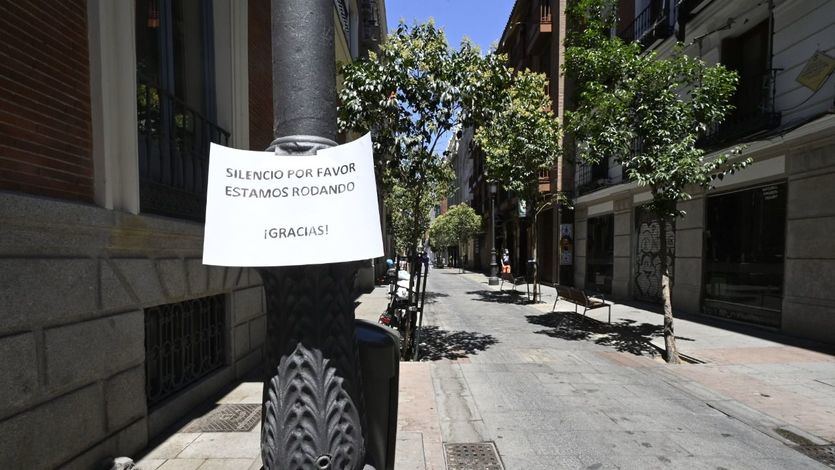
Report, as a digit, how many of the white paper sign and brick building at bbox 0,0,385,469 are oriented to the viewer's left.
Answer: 0

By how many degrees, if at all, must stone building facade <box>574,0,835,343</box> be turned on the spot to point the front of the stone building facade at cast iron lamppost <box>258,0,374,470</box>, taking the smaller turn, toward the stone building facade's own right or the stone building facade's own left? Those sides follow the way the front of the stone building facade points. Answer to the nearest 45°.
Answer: approximately 45° to the stone building facade's own left

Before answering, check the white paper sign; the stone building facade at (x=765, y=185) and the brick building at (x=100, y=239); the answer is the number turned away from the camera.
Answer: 0

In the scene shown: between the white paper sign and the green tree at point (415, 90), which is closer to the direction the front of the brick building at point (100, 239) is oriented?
the white paper sign

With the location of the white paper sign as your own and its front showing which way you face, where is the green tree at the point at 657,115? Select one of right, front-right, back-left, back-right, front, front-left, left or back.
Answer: back-left

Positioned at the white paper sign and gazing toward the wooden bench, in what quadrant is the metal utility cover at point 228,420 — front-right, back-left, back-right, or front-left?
front-left

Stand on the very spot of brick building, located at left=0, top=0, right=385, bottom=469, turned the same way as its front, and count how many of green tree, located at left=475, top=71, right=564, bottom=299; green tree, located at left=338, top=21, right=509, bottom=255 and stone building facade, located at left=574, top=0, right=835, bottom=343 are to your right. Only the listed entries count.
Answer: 0

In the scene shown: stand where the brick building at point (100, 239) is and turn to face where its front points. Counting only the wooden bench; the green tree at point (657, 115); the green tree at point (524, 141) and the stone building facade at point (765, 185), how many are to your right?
0

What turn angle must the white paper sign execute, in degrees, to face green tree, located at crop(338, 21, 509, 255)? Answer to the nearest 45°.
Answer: approximately 180°

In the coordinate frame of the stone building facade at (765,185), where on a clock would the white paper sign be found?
The white paper sign is roughly at 11 o'clock from the stone building facade.

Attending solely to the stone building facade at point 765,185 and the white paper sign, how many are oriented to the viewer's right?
0

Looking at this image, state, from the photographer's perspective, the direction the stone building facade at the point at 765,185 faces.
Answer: facing the viewer and to the left of the viewer

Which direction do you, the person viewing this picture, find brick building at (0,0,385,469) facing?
facing the viewer and to the right of the viewer

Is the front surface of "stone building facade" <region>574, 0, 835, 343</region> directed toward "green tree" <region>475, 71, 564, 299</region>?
no

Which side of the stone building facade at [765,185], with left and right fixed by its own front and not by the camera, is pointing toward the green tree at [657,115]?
front

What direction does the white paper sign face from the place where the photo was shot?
facing the viewer
